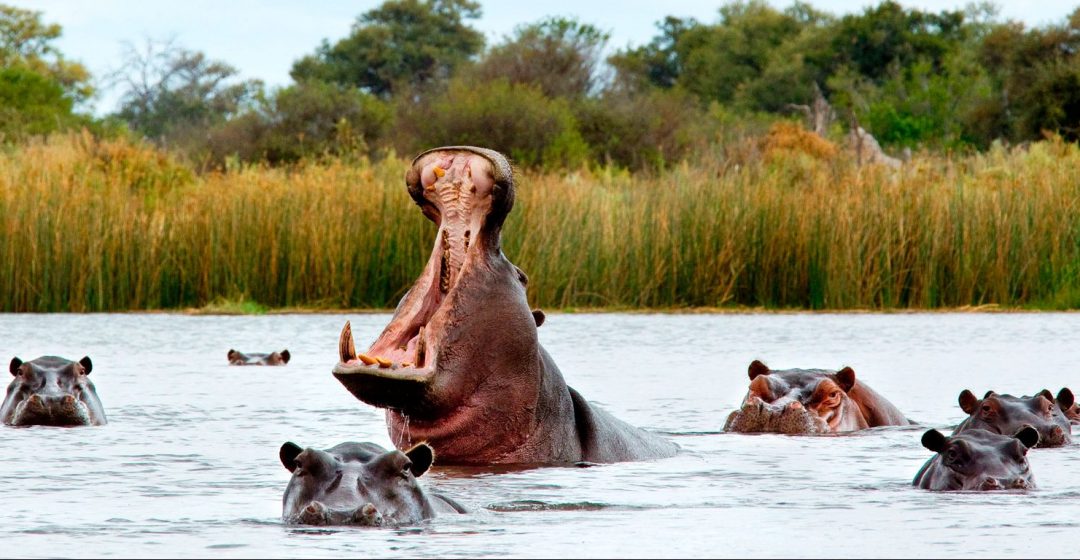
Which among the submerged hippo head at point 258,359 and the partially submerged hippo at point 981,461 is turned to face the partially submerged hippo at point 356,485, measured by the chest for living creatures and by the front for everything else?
the submerged hippo head

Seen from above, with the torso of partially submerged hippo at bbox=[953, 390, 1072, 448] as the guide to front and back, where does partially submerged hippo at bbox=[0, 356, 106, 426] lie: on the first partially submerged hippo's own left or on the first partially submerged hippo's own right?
on the first partially submerged hippo's own right

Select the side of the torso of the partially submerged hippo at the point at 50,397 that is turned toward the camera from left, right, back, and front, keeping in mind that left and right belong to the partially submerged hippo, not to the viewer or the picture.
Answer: front

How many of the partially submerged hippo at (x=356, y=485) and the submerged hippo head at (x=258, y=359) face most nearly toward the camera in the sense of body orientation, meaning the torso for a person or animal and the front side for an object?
2

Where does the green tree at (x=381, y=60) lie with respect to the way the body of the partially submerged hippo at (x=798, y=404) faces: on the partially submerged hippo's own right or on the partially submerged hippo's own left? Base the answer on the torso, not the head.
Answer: on the partially submerged hippo's own right

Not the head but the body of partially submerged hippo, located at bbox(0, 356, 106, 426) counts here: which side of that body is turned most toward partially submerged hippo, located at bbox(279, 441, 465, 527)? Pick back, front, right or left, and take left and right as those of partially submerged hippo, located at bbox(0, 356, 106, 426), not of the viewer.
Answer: front

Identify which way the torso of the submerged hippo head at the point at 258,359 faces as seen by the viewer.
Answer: toward the camera

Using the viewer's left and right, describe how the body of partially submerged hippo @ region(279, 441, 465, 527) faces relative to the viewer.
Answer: facing the viewer

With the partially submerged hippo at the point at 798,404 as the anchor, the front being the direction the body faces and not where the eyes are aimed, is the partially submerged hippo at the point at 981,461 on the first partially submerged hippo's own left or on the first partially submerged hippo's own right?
on the first partially submerged hippo's own left

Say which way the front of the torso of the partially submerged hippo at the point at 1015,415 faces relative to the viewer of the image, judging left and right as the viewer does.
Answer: facing the viewer and to the right of the viewer

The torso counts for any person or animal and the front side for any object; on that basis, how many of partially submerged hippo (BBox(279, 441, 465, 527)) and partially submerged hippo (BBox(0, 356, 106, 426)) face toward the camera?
2

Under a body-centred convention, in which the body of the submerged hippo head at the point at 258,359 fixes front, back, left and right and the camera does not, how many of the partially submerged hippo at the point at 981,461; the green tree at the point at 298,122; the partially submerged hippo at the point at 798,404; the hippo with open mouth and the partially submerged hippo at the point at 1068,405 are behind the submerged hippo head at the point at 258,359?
1

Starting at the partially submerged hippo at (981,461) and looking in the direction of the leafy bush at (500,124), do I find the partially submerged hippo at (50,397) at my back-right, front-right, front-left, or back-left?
front-left

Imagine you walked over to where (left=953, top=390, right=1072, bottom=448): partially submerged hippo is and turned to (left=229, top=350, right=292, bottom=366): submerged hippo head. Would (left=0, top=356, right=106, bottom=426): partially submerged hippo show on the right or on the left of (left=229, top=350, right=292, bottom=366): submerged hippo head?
left

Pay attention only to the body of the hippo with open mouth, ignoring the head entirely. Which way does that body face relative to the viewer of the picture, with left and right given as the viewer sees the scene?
facing the viewer and to the left of the viewer

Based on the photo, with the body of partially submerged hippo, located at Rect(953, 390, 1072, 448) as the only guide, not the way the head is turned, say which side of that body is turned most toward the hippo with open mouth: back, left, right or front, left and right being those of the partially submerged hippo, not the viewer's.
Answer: right
